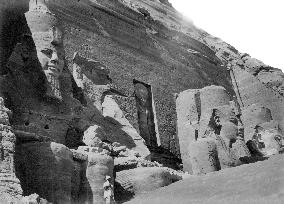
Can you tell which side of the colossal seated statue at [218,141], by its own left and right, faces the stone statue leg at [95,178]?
right

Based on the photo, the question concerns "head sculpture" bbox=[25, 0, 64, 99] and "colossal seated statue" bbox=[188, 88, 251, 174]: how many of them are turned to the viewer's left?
0

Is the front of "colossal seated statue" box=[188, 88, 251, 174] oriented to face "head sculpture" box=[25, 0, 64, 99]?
no

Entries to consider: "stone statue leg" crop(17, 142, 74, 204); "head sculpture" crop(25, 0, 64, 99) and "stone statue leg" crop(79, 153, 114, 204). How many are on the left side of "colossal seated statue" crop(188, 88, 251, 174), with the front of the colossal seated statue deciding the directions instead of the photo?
0

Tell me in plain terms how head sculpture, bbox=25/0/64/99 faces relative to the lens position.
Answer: facing the viewer and to the right of the viewer

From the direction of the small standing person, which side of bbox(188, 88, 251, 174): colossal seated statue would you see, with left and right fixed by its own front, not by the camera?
right

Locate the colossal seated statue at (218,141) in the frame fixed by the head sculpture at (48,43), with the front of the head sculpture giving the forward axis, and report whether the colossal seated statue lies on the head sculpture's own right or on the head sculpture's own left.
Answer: on the head sculpture's own left

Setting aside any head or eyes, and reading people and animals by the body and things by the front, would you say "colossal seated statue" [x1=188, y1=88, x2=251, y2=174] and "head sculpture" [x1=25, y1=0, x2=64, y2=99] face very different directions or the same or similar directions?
same or similar directions
